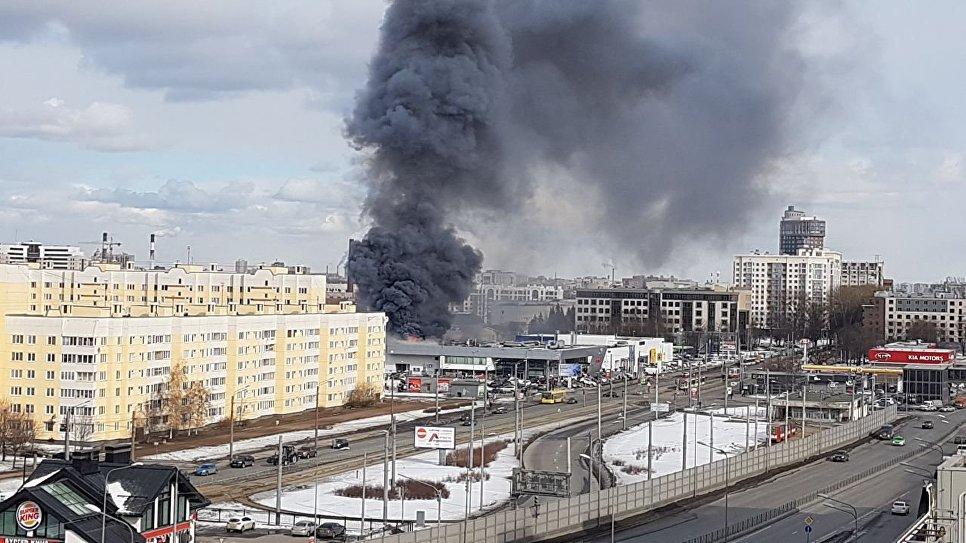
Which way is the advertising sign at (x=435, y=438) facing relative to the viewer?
toward the camera

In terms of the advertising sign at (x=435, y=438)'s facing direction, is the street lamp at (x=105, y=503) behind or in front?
in front

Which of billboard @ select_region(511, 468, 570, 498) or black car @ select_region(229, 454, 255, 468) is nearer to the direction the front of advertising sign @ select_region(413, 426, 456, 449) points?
the billboard

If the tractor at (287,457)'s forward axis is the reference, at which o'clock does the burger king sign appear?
The burger king sign is roughly at 11 o'clock from the tractor.

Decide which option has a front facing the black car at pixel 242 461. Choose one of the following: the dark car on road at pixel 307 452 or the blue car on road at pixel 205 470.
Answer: the dark car on road at pixel 307 452

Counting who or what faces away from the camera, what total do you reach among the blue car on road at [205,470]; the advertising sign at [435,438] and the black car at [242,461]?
0
